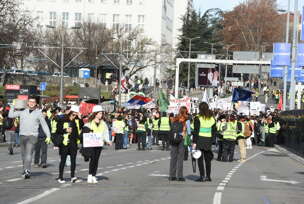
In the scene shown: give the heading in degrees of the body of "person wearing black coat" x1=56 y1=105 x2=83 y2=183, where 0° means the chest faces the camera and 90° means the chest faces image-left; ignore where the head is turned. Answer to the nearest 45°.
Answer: approximately 0°

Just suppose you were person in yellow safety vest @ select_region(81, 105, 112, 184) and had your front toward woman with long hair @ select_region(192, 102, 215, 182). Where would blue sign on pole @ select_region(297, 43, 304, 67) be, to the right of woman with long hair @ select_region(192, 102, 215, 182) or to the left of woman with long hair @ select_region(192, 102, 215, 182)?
left

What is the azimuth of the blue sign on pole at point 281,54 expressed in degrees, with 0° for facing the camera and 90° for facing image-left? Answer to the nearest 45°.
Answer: approximately 0°

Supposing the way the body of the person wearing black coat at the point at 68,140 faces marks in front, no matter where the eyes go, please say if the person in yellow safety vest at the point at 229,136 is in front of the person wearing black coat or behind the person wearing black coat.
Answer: behind

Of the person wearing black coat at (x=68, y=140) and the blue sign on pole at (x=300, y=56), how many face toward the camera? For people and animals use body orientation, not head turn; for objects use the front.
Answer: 2

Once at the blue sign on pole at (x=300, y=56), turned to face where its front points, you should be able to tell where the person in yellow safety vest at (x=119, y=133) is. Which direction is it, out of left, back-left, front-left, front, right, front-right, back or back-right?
front-right
